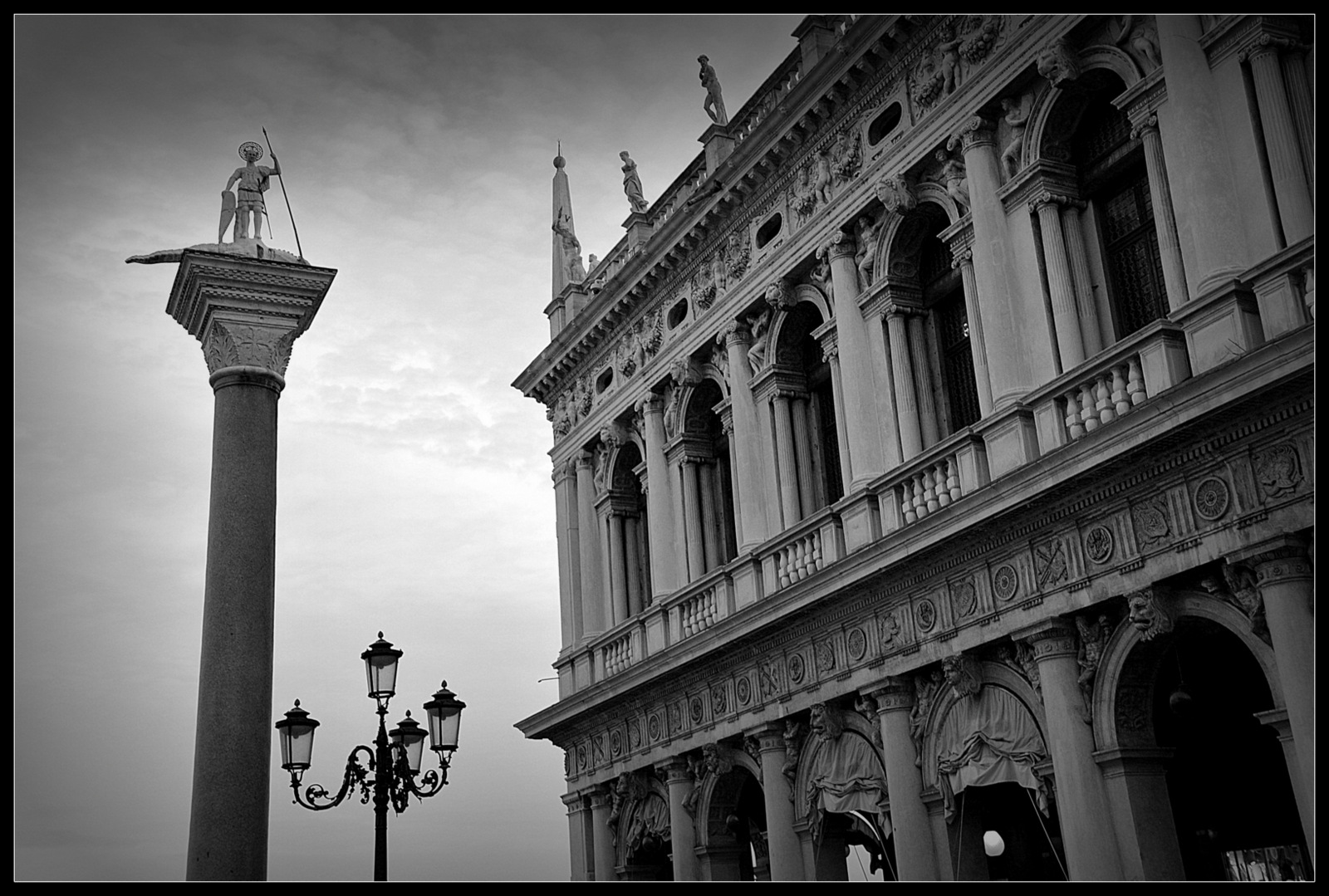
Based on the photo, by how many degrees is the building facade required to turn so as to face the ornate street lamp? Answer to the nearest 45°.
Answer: approximately 45° to its right

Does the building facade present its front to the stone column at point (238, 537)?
yes

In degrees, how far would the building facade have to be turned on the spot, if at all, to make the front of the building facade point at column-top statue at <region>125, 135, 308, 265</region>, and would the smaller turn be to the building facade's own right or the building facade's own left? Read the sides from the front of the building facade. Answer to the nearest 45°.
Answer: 0° — it already faces it

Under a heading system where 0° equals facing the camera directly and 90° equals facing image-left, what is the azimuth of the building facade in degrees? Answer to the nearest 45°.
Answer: approximately 45°

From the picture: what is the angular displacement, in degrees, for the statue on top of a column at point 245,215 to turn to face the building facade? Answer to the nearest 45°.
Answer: approximately 90° to its left

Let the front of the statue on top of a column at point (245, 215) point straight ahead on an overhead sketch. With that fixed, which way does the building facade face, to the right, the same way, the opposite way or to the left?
to the right
